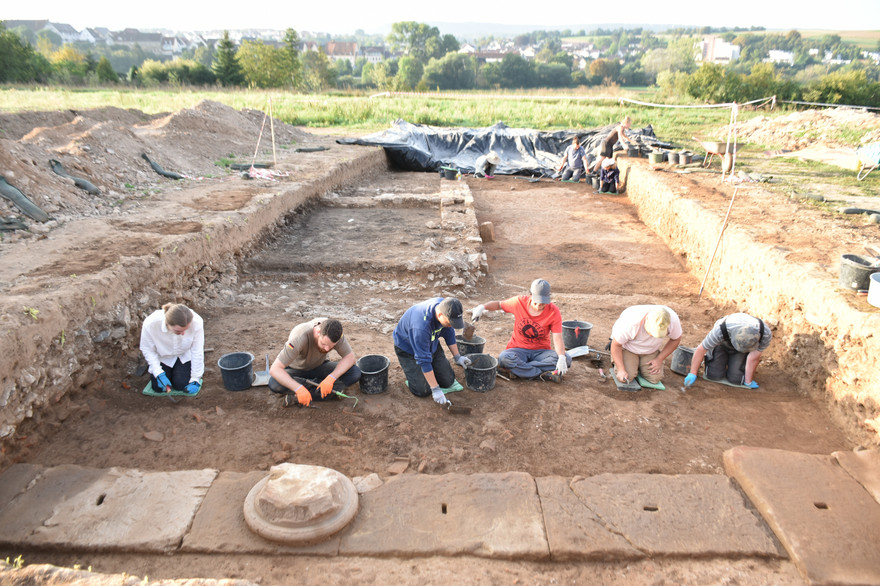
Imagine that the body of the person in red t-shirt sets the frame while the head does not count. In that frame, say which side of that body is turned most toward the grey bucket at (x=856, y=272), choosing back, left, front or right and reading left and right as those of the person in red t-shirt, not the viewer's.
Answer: left

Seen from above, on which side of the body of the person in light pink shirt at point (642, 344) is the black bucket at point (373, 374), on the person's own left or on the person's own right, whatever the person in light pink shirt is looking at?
on the person's own right

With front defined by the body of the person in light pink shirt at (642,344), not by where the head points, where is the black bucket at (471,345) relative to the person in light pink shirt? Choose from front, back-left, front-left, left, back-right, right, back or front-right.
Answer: right

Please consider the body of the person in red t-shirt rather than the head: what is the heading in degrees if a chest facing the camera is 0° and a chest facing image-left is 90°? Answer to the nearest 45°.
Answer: approximately 0°

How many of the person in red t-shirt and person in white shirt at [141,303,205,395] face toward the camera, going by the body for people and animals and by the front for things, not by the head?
2

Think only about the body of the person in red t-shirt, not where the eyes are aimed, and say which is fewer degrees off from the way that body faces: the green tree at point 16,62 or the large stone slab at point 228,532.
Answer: the large stone slab
